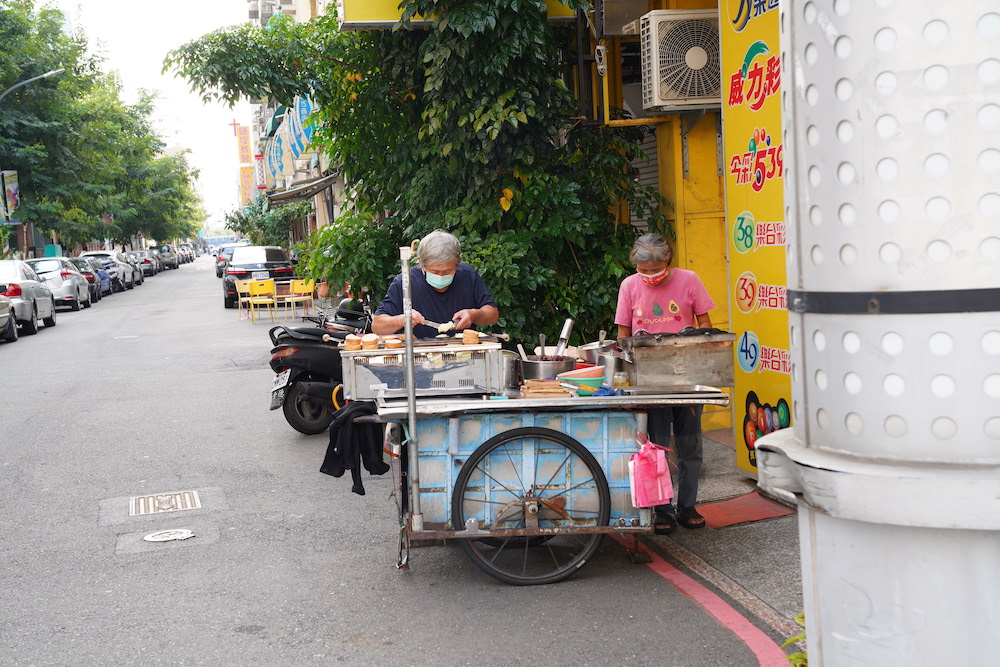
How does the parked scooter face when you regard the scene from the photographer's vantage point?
facing away from the viewer and to the right of the viewer

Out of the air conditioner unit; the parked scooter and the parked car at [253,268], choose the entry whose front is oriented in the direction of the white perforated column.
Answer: the air conditioner unit

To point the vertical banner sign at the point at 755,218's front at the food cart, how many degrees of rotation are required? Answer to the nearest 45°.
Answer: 0° — it already faces it

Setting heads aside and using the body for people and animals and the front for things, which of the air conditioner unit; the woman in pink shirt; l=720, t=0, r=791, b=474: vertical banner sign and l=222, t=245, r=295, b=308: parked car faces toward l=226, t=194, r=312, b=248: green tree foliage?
the parked car

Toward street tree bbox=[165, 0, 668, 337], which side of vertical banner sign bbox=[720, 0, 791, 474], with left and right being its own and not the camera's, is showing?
right

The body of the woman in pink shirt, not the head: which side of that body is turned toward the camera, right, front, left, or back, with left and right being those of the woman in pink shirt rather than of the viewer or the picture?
front

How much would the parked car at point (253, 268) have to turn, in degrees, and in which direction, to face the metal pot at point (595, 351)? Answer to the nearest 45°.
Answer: approximately 180°

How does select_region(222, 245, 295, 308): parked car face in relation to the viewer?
away from the camera

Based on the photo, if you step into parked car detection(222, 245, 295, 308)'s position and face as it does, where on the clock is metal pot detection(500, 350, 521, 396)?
The metal pot is roughly at 6 o'clock from the parked car.

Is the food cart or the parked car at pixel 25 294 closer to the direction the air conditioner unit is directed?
the food cart

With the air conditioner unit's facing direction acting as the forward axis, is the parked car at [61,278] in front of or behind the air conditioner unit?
behind

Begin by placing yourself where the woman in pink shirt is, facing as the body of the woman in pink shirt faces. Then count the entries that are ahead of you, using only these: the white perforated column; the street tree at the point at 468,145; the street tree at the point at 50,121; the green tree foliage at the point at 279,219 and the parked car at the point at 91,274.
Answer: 1

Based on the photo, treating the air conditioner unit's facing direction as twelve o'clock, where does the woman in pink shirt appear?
The woman in pink shirt is roughly at 12 o'clock from the air conditioner unit.

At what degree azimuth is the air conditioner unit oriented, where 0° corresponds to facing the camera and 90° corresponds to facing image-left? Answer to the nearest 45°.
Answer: approximately 0°

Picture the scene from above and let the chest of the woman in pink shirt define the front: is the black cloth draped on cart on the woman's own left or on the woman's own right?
on the woman's own right

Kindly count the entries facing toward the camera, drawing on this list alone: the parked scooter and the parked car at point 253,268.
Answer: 0

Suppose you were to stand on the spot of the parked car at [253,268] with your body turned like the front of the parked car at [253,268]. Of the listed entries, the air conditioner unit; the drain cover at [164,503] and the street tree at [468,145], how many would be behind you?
3
